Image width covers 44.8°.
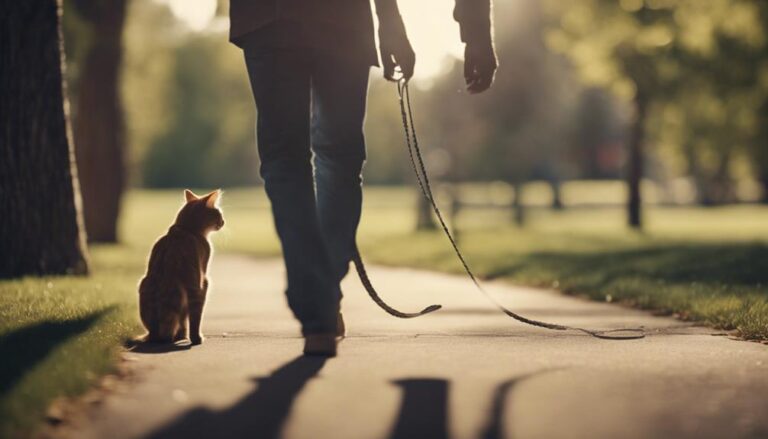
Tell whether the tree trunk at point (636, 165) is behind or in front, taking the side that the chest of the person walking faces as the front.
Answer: in front

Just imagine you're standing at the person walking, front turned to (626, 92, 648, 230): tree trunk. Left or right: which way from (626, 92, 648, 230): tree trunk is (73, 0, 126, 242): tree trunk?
left

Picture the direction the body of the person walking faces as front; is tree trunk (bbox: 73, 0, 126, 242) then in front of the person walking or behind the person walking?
in front

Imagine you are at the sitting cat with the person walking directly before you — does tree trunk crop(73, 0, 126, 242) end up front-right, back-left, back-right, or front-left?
back-left

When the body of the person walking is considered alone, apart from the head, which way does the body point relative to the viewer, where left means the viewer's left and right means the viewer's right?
facing away from the viewer

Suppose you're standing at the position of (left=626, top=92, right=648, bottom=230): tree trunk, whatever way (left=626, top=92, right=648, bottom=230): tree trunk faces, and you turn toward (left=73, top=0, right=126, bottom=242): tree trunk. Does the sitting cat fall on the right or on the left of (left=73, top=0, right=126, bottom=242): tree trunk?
left
